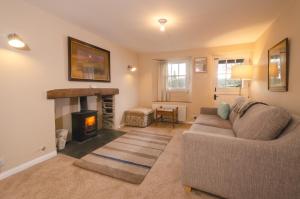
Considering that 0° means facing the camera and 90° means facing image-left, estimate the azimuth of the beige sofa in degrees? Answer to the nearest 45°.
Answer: approximately 90°

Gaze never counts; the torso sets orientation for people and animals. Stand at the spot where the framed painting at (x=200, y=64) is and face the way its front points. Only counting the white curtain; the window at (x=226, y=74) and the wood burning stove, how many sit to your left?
1

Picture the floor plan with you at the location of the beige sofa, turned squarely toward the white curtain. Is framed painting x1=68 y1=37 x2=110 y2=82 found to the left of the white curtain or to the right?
left

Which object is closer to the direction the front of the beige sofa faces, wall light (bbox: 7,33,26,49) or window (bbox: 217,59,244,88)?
the wall light

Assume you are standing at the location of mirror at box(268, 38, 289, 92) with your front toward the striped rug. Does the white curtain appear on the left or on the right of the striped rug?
right

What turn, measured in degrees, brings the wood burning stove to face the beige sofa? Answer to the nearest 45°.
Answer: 0° — it already faces it

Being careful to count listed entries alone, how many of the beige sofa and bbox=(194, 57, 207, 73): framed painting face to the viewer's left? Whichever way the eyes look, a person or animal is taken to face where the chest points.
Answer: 1

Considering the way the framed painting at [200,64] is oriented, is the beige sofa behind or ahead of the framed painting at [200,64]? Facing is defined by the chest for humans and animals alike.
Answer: ahead

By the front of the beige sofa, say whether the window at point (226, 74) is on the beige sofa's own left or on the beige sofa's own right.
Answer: on the beige sofa's own right

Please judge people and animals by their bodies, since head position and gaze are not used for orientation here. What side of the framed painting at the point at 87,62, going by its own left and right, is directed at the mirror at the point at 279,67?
front

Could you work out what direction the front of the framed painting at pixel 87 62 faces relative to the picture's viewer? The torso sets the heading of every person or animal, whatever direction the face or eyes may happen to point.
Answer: facing the viewer and to the right of the viewer

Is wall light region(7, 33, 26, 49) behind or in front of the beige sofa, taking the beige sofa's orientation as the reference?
in front

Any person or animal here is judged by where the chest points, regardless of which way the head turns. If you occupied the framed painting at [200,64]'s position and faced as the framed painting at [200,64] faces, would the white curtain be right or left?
on its right

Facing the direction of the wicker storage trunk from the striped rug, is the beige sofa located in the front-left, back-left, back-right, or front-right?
back-right

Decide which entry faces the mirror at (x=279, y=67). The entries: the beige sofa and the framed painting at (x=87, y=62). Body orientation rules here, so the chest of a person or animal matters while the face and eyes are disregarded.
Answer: the framed painting

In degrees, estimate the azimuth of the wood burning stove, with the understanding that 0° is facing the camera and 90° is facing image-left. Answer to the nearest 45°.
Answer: approximately 315°
